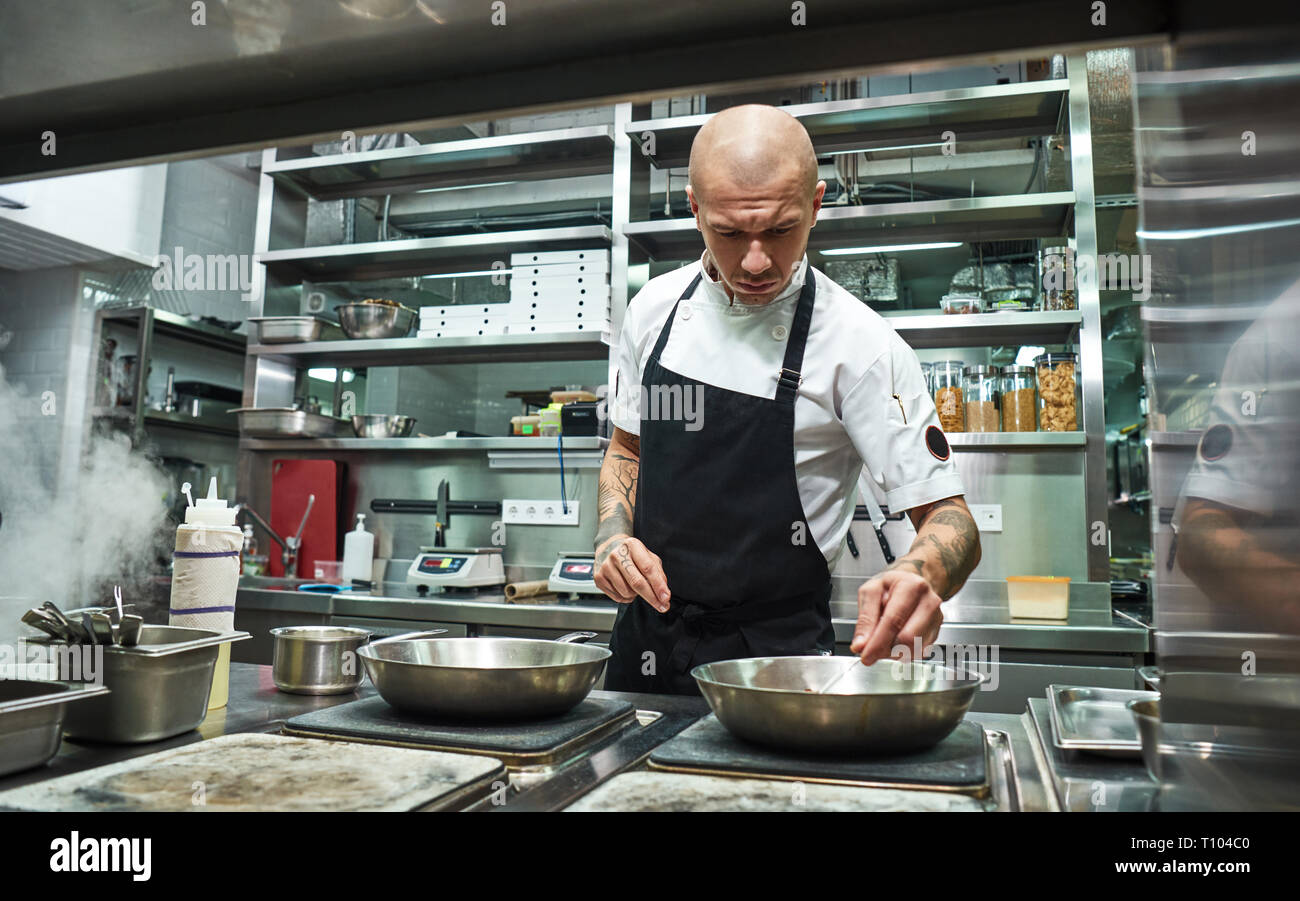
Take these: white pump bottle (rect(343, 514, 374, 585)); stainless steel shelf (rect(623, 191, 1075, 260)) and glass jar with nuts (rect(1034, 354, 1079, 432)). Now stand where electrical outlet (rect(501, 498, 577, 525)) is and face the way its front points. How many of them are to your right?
1

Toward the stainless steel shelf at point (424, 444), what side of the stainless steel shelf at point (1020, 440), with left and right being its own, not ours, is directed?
right

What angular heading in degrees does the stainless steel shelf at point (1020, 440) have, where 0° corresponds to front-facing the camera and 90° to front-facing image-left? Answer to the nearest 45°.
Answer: approximately 0°

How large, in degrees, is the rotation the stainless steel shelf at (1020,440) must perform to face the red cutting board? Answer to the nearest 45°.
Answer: approximately 90° to its right

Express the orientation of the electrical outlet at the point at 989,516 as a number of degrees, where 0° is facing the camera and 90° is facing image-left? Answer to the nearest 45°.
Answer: approximately 0°

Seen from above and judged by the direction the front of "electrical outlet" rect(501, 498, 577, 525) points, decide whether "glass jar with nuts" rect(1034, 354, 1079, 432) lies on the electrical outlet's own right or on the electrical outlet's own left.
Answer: on the electrical outlet's own left

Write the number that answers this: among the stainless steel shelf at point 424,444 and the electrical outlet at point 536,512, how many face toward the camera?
2

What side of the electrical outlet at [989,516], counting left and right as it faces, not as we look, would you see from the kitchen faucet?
right

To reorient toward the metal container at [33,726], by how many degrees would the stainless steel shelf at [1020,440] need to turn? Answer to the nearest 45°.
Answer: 0° — it already faces it
